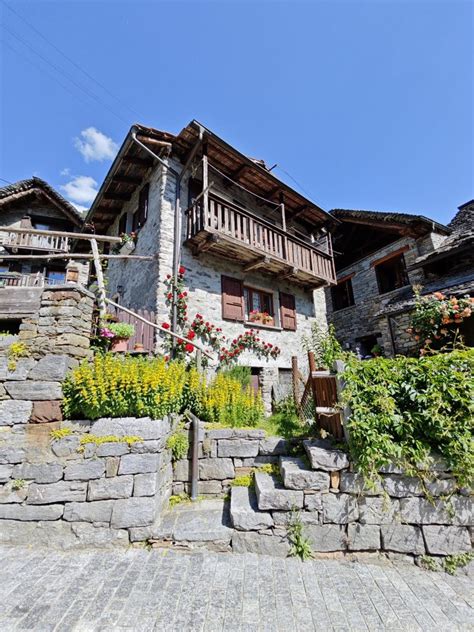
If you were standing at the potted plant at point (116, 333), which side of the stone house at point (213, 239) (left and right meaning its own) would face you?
right

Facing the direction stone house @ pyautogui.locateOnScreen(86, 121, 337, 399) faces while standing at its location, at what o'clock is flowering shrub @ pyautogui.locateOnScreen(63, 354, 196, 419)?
The flowering shrub is roughly at 2 o'clock from the stone house.

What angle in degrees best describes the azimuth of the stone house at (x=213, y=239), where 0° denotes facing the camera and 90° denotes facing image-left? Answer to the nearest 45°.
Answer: approximately 315°

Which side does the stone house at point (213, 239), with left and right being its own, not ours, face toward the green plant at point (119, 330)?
right
